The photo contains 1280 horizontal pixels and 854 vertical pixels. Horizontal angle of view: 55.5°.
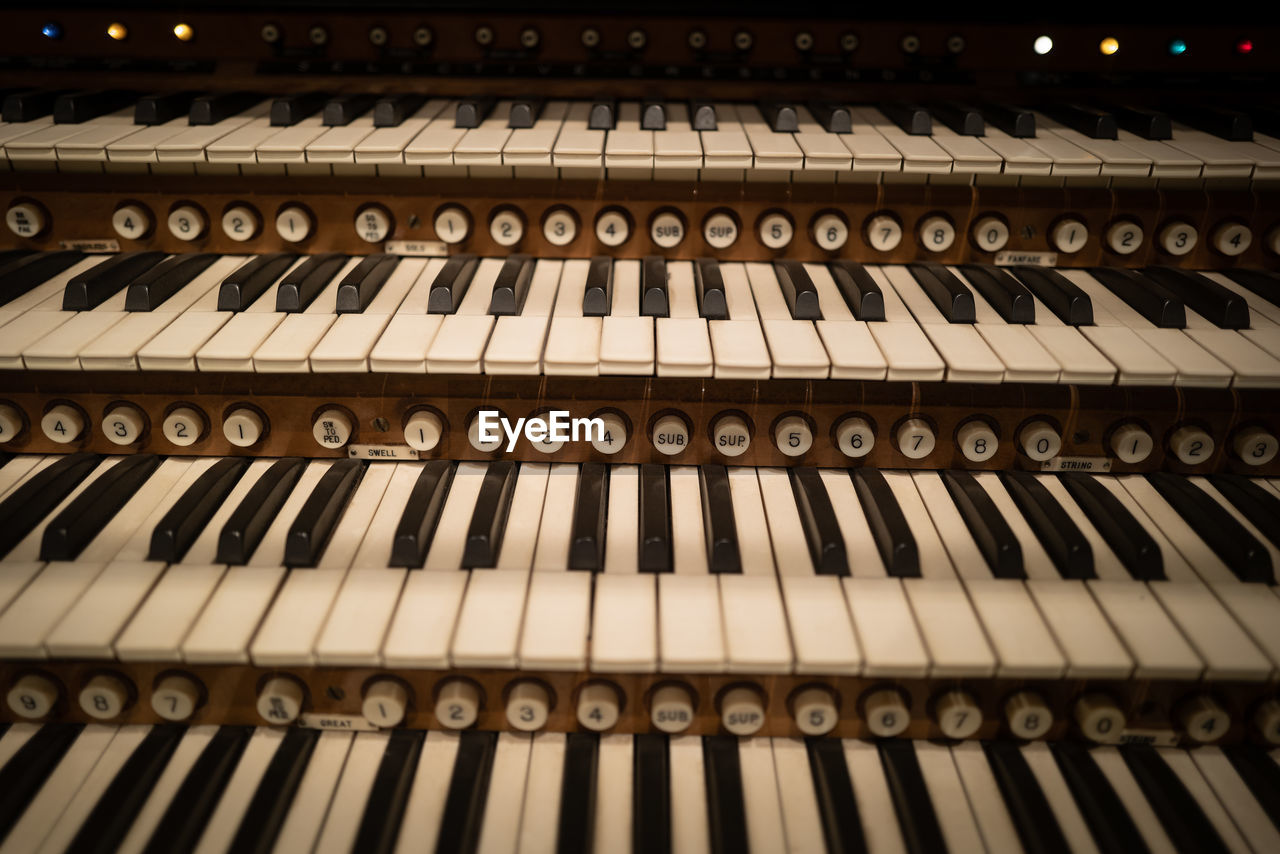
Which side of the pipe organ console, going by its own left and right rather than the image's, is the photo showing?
front
